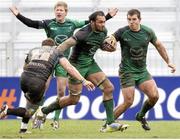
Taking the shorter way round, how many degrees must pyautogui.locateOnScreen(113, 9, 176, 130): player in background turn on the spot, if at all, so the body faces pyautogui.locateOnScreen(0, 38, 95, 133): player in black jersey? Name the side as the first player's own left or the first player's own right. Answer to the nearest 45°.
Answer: approximately 45° to the first player's own right

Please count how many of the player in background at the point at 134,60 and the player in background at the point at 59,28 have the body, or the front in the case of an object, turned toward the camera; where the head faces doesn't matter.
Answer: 2

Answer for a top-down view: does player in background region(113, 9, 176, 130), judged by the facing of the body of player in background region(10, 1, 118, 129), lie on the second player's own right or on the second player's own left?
on the second player's own left

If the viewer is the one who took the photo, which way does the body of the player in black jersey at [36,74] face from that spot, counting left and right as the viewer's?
facing away from the viewer and to the right of the viewer

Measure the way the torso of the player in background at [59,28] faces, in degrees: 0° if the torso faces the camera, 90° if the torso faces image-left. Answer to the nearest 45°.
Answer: approximately 0°

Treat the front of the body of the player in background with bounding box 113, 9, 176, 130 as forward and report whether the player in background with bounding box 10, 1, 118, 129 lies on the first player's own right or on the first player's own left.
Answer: on the first player's own right

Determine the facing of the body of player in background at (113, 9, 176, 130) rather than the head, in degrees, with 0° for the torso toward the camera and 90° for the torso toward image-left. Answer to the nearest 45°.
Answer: approximately 0°
